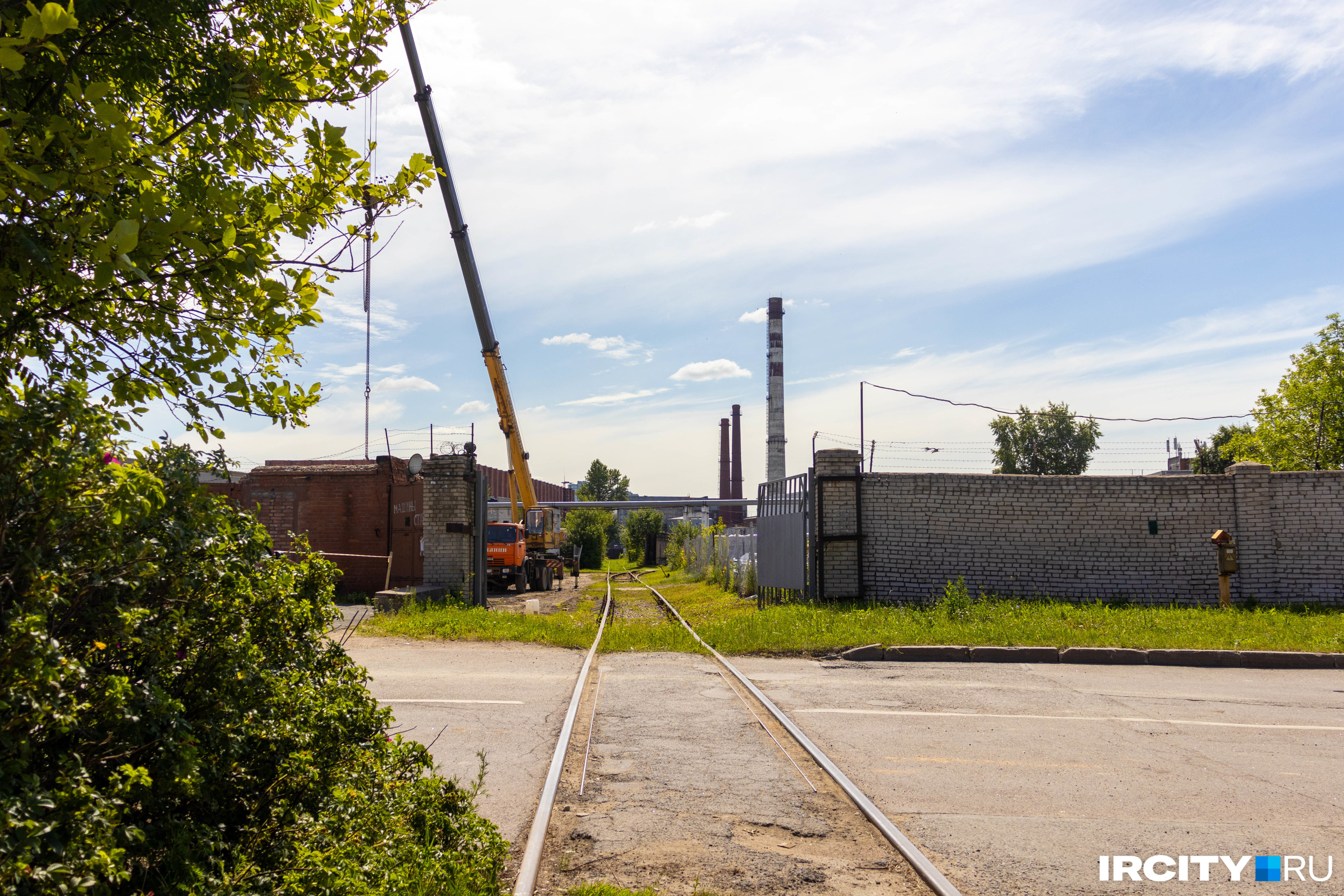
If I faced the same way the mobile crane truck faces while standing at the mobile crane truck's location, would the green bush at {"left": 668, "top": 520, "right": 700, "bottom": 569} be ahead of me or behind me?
behind

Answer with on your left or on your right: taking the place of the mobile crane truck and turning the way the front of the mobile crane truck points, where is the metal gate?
on your left

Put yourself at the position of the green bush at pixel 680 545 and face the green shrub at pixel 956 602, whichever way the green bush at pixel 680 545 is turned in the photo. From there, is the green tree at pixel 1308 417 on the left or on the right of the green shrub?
left

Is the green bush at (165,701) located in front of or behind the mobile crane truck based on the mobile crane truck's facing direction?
in front

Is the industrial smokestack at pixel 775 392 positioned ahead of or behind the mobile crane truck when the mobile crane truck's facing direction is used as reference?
behind

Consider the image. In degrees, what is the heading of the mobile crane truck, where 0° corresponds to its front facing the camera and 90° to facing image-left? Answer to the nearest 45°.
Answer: approximately 45°

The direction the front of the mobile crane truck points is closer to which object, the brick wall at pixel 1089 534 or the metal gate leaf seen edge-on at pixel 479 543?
the metal gate leaf seen edge-on

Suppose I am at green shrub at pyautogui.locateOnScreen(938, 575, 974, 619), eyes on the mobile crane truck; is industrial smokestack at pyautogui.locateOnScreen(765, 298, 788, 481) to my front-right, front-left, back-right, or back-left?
front-right

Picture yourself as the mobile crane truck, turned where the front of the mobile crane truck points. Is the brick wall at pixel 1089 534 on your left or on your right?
on your left

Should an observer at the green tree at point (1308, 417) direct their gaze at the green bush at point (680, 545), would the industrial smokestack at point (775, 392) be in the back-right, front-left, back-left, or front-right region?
front-right

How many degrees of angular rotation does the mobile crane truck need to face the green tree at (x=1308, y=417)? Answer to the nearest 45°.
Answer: approximately 135° to its left
